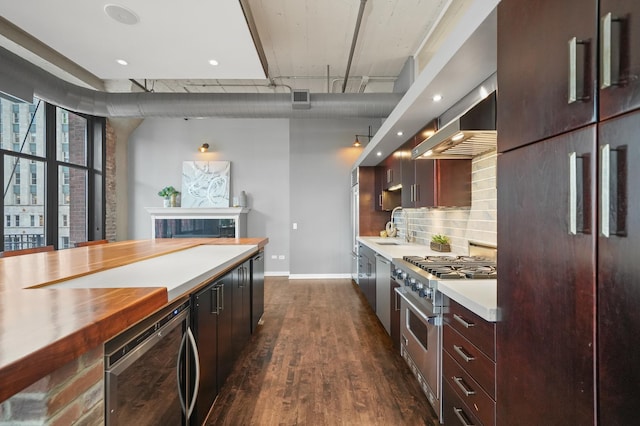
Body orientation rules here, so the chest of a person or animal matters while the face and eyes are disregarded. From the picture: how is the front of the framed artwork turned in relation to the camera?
facing the viewer

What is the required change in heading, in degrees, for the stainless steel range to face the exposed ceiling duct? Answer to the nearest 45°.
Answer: approximately 45° to its right

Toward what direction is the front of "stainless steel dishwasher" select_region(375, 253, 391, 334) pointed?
to the viewer's left

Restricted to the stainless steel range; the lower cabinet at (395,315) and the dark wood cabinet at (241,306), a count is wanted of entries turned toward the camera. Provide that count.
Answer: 0

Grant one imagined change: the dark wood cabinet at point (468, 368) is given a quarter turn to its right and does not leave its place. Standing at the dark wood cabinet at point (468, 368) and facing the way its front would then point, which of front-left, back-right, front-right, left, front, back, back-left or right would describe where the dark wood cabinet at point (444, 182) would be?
front-right

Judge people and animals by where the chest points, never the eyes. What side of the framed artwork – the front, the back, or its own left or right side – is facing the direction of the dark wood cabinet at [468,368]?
front

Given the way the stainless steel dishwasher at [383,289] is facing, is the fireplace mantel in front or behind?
in front

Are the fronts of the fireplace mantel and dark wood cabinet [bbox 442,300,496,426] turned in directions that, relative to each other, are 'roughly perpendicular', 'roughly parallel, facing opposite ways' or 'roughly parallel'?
roughly perpendicular

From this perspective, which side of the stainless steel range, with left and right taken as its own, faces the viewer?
left

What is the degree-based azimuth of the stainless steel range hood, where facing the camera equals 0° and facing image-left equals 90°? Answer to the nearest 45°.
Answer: approximately 45°

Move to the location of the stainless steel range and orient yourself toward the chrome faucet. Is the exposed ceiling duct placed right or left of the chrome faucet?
left

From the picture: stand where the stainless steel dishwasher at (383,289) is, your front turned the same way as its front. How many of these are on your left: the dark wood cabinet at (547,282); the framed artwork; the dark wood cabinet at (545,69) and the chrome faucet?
2

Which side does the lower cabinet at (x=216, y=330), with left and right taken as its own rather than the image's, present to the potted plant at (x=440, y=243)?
front

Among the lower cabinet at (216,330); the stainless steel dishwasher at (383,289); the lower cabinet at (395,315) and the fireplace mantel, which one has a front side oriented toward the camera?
the fireplace mantel

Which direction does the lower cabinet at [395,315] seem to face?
to the viewer's left

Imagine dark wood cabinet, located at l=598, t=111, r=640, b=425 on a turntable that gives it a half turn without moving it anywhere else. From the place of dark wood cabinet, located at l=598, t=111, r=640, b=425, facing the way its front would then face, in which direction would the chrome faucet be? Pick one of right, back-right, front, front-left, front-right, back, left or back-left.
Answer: left

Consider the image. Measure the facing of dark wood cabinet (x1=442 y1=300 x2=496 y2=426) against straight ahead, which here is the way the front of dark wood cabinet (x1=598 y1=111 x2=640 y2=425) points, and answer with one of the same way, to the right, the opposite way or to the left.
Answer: the same way

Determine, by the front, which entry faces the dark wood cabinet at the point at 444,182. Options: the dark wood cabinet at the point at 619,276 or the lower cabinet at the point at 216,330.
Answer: the lower cabinet

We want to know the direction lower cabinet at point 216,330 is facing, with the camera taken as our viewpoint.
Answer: facing to the right of the viewer

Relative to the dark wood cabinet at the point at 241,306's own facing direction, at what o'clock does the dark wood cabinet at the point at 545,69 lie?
the dark wood cabinet at the point at 545,69 is roughly at 2 o'clock from the dark wood cabinet at the point at 241,306.
